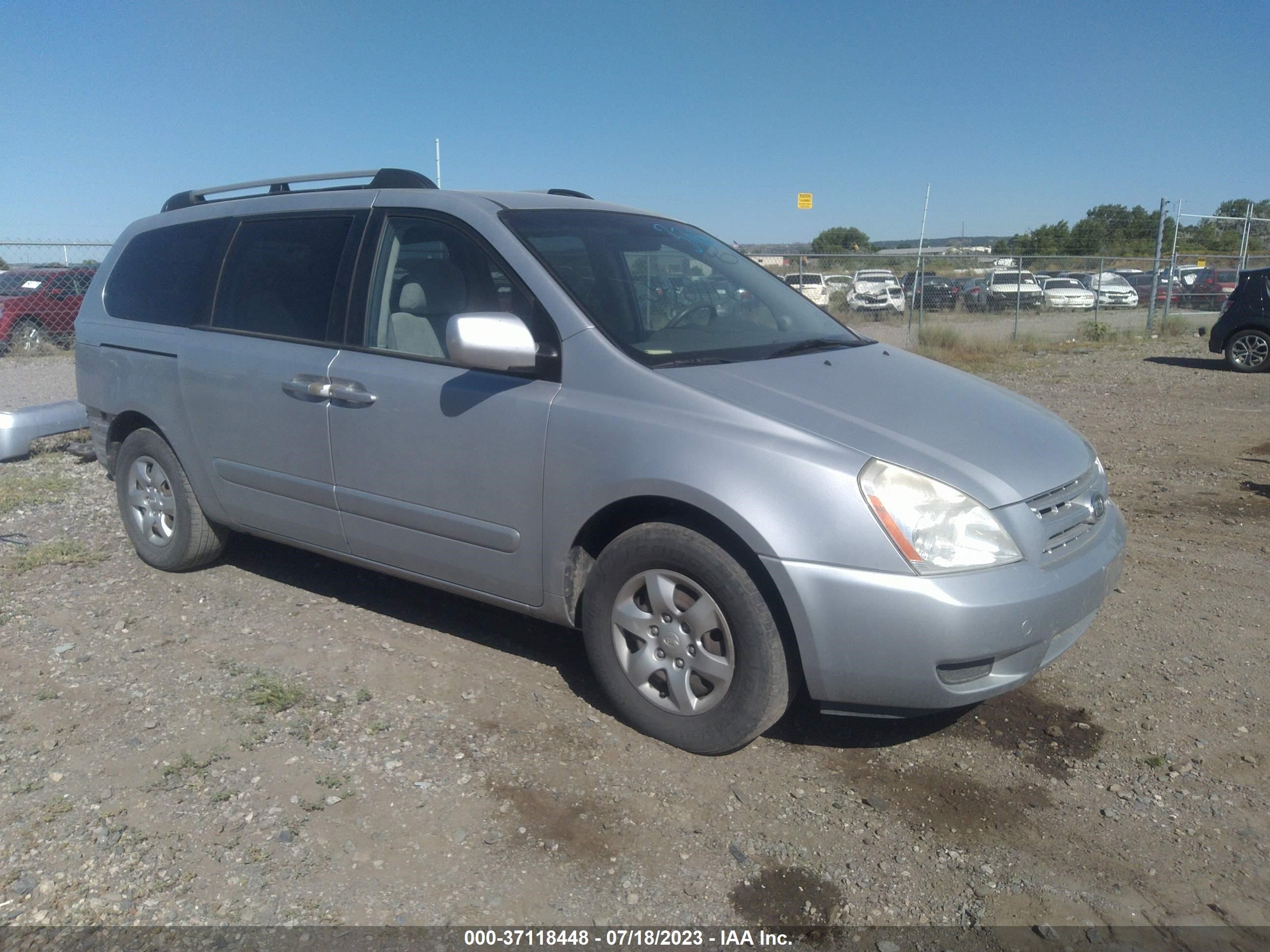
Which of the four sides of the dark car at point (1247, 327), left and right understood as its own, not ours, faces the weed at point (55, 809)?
right

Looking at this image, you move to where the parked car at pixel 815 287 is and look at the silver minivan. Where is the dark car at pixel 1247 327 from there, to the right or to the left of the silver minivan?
left

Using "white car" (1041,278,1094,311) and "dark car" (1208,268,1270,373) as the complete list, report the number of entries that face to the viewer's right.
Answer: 1

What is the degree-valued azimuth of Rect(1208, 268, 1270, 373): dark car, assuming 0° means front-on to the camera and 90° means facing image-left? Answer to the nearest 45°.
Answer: approximately 270°

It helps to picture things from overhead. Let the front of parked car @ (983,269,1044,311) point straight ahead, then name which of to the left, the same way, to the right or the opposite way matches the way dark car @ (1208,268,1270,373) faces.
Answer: to the left

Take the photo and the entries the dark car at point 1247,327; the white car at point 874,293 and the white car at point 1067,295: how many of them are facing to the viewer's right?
1

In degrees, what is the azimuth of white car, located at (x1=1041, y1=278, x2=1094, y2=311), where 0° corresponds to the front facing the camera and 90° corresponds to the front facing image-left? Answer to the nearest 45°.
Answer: approximately 0°

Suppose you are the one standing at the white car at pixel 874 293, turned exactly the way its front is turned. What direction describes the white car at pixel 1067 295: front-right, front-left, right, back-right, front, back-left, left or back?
back-left

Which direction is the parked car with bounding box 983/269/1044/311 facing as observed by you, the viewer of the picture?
facing the viewer

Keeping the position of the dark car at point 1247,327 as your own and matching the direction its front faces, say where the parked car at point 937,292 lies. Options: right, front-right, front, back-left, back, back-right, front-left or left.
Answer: back-left

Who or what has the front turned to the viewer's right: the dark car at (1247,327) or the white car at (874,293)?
the dark car

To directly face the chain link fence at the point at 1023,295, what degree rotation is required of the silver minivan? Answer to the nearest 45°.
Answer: approximately 90° to its left

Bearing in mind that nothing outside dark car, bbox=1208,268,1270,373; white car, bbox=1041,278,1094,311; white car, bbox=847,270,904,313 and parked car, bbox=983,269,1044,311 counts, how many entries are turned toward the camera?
3

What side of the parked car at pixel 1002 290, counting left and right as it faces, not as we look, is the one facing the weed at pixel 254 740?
front

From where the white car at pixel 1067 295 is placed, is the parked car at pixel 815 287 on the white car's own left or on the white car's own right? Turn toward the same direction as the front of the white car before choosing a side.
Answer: on the white car's own right

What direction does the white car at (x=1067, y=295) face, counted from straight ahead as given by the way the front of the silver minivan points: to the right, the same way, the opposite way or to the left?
to the right

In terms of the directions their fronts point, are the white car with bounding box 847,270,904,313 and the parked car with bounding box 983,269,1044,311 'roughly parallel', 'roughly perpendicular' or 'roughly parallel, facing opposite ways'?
roughly parallel

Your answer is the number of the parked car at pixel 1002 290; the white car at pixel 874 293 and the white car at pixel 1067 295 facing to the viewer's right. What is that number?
0

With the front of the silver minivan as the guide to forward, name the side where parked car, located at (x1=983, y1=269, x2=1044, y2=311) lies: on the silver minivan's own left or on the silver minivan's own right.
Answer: on the silver minivan's own left

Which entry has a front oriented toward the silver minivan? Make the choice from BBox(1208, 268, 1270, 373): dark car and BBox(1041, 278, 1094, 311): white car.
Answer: the white car

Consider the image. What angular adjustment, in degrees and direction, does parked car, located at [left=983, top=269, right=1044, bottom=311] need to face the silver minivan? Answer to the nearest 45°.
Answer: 0° — it already faces it

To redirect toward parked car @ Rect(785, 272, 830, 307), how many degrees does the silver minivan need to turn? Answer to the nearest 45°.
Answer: approximately 135° to its left
